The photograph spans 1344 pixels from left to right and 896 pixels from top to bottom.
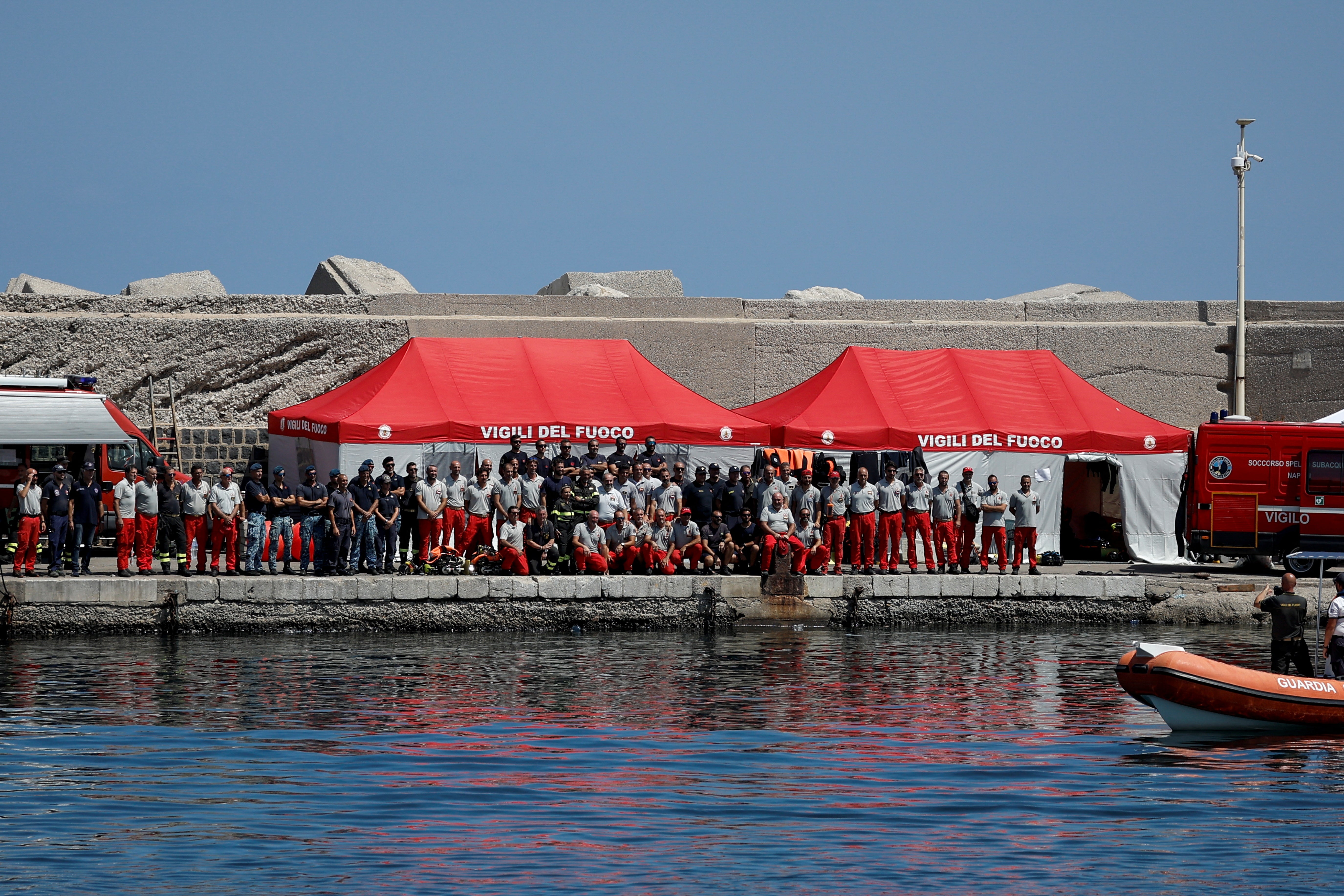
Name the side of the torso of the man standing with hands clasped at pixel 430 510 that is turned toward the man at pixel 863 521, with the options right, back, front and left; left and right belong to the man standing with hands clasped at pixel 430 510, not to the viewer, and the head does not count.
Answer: left

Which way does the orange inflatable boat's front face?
to the viewer's left

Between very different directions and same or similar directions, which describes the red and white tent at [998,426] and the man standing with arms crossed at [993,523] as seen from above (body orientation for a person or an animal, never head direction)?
same or similar directions

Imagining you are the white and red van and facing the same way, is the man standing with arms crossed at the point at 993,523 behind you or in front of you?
in front

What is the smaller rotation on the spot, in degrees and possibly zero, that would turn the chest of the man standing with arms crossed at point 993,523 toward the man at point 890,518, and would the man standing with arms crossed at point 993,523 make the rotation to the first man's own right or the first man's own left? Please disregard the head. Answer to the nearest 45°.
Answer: approximately 90° to the first man's own right

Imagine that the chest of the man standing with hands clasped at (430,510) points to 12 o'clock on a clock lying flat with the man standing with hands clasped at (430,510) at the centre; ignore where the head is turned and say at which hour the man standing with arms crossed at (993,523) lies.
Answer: the man standing with arms crossed at (993,523) is roughly at 9 o'clock from the man standing with hands clasped at (430,510).

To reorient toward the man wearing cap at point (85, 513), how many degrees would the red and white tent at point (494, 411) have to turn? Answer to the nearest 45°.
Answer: approximately 45° to its right

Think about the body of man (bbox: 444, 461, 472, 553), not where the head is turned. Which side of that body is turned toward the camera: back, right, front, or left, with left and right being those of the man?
front

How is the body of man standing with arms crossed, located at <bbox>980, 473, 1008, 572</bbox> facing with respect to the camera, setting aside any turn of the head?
toward the camera

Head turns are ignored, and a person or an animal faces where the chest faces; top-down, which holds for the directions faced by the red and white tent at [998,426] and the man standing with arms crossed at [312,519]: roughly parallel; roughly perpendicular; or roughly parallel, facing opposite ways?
roughly parallel

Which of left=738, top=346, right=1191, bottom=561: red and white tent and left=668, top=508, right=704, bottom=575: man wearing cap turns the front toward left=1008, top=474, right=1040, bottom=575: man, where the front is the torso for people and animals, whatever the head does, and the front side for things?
the red and white tent

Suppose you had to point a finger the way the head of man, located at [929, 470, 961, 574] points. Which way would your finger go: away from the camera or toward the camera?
toward the camera

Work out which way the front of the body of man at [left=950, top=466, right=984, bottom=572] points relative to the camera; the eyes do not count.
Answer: toward the camera

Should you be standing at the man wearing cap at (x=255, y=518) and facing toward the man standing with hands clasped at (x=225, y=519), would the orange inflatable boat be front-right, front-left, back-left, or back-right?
back-left
